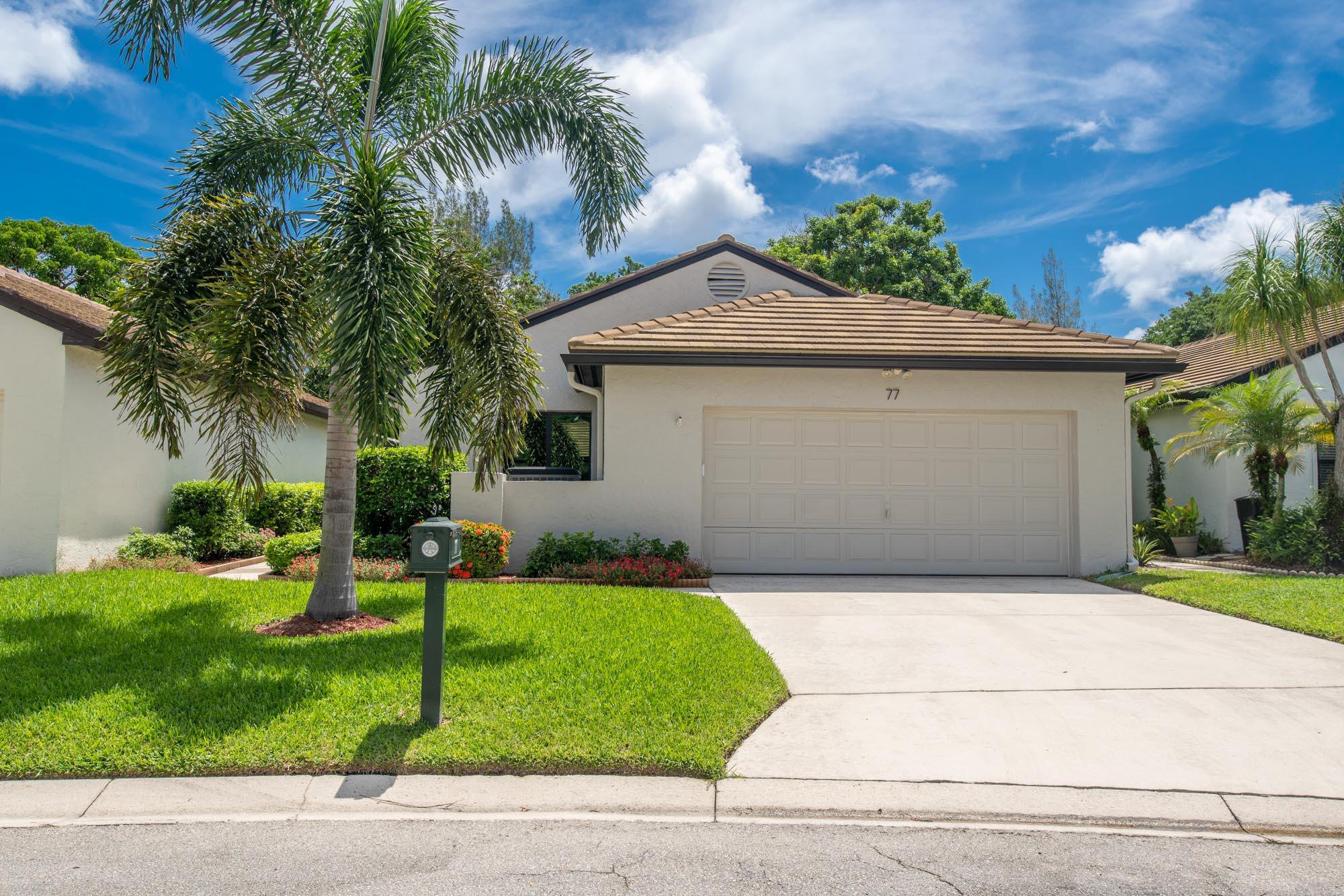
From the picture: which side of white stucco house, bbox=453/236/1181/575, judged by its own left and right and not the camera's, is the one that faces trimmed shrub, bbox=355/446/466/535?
right

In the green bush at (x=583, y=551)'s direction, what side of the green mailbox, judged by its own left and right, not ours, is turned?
back

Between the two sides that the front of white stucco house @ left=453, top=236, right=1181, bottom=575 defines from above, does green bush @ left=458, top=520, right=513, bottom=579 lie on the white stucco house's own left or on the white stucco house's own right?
on the white stucco house's own right

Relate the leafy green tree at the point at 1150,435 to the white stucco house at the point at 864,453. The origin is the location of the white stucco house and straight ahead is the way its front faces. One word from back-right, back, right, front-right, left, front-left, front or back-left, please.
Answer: back-left

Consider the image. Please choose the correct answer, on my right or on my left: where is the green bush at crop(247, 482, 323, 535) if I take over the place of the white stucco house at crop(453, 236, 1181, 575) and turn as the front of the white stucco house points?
on my right

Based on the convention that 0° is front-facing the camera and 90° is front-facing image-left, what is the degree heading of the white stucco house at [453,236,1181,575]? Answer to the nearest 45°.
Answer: approximately 0°

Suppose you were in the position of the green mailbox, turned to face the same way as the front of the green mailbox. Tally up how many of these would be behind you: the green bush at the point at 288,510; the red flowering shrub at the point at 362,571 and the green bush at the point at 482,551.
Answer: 3

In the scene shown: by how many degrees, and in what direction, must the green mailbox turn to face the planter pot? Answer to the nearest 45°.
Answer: approximately 135° to its left

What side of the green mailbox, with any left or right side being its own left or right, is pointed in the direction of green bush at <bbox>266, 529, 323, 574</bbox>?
back

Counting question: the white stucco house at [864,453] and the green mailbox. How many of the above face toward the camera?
2

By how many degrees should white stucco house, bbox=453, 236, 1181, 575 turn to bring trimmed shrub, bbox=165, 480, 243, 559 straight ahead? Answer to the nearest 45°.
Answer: approximately 90° to its right

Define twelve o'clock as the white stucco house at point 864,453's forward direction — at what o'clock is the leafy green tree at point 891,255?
The leafy green tree is roughly at 6 o'clock from the white stucco house.

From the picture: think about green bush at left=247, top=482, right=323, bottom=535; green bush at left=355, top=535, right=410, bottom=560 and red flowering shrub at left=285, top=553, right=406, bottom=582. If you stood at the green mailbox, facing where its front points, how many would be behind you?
3

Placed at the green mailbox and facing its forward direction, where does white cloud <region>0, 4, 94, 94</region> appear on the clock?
The white cloud is roughly at 5 o'clock from the green mailbox.

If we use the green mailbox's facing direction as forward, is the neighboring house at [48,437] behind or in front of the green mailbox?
behind

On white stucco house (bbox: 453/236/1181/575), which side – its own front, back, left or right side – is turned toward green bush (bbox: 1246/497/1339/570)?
left

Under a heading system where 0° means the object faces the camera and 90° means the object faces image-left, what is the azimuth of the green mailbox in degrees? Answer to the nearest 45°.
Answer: approximately 0°
